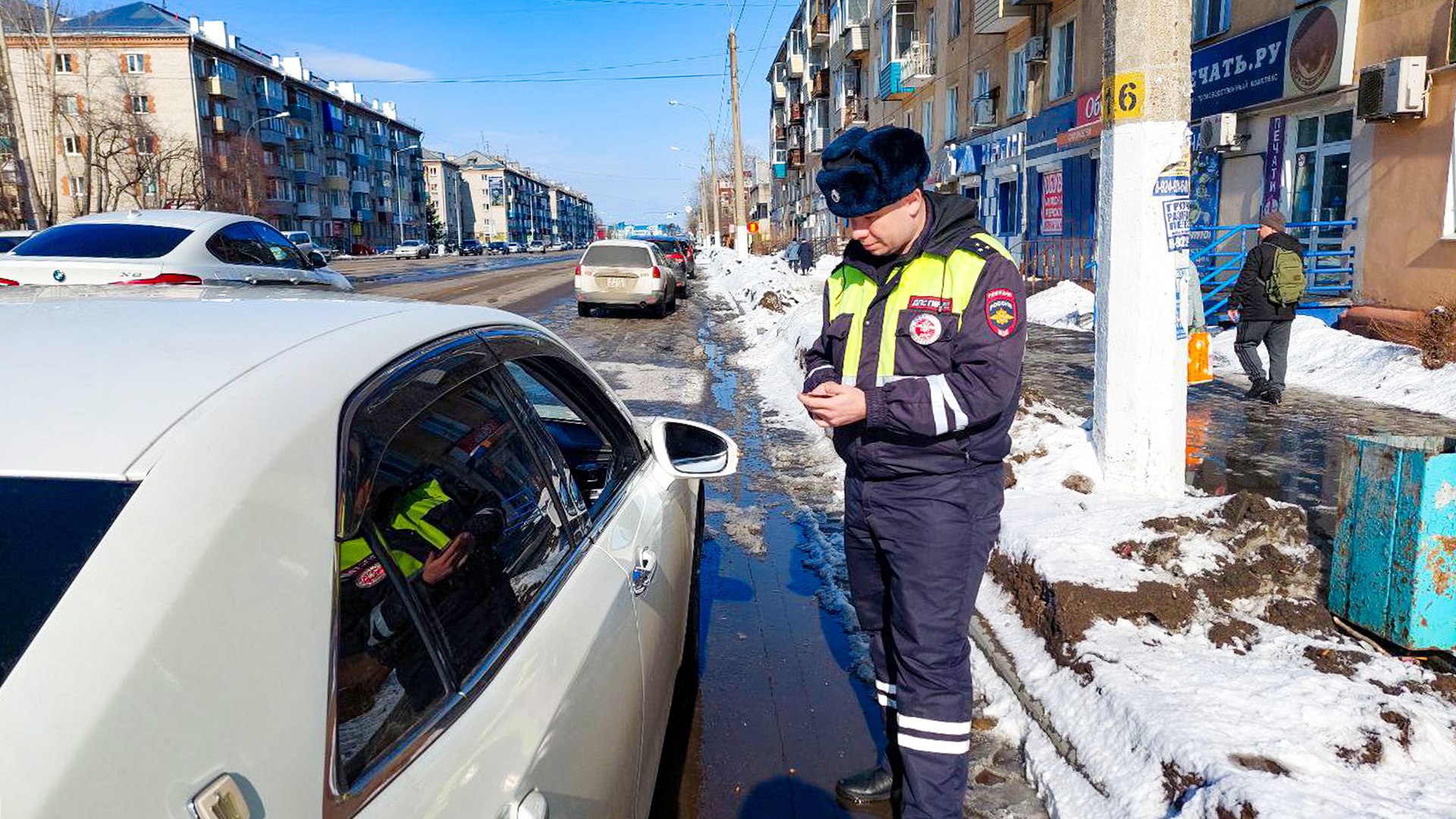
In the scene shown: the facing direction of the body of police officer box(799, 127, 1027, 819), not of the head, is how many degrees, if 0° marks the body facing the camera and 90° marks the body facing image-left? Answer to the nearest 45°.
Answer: approximately 45°

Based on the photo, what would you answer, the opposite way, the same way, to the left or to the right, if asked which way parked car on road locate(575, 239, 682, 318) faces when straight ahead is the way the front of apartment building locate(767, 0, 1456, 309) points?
to the right

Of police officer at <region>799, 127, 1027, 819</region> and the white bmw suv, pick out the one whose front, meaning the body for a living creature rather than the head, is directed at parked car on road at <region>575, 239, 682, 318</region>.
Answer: the white bmw suv

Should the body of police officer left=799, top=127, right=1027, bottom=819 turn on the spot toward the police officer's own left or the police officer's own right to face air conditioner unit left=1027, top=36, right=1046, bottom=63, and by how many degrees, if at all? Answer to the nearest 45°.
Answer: approximately 135° to the police officer's own right

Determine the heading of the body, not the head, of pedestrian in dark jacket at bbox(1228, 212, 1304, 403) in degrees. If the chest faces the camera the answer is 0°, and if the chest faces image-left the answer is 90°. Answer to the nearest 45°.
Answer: approximately 135°

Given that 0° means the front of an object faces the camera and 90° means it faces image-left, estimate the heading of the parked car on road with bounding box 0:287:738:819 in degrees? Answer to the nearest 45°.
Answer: approximately 225°

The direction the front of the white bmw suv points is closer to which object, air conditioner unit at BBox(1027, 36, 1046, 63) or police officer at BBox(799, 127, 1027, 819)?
the air conditioner unit

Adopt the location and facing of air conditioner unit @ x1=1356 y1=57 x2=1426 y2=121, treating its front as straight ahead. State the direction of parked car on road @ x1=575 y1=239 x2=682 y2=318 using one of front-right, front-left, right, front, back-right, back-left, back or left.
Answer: front-right

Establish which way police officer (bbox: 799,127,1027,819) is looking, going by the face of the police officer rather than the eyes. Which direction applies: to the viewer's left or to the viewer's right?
to the viewer's left

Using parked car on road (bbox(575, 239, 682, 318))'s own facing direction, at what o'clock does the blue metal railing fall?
The blue metal railing is roughly at 4 o'clock from the parked car on road.

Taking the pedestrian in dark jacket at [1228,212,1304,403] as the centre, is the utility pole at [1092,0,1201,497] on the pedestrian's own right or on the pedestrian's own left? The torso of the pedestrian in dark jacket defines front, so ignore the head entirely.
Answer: on the pedestrian's own left

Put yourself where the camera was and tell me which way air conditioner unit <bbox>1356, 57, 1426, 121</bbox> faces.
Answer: facing the viewer and to the left of the viewer

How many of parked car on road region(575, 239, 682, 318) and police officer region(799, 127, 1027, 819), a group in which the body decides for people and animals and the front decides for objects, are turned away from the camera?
1

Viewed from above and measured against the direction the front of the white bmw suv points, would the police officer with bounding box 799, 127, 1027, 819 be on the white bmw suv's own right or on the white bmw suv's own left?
on the white bmw suv's own right

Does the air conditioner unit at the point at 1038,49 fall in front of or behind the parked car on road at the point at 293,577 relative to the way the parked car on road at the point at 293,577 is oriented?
in front
